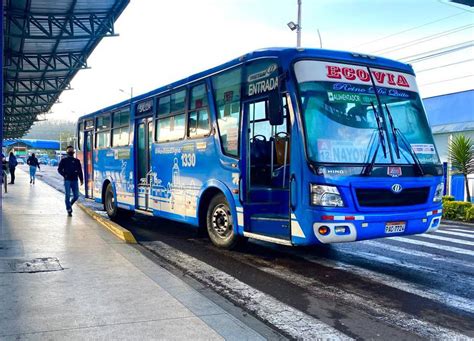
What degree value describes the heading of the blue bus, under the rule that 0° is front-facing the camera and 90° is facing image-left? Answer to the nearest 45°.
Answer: approximately 315°

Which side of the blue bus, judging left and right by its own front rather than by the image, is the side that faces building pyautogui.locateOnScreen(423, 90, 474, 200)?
left

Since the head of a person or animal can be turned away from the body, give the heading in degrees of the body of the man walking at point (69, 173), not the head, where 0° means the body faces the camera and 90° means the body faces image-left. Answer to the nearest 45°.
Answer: approximately 0°

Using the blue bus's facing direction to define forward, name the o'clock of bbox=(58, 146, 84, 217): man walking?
The man walking is roughly at 6 o'clock from the blue bus.

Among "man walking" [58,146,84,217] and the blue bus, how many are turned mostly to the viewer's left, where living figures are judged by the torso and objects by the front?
0

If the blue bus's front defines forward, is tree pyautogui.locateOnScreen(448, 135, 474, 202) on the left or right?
on its left

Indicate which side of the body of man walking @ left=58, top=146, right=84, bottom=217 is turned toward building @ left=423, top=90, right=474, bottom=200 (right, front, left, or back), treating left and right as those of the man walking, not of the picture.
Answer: left

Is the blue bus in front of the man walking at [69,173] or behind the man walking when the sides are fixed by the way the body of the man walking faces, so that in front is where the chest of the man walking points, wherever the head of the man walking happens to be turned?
in front
